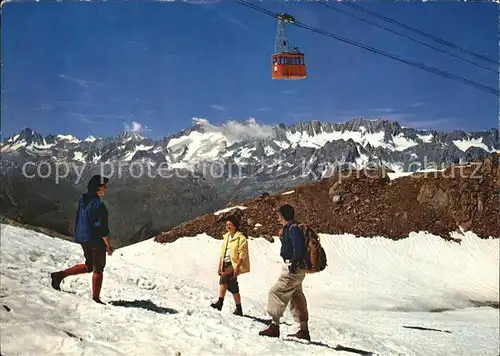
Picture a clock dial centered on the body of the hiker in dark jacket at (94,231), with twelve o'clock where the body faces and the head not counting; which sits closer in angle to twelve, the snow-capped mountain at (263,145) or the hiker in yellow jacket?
the hiker in yellow jacket

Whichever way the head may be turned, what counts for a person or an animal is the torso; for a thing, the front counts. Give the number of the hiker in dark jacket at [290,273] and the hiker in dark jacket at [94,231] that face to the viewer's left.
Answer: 1

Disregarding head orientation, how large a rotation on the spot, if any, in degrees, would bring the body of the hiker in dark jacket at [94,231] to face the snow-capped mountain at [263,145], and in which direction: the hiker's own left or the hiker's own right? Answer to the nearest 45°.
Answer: approximately 45° to the hiker's own left

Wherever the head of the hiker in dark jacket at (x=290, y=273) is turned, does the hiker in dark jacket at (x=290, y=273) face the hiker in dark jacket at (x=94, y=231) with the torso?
yes

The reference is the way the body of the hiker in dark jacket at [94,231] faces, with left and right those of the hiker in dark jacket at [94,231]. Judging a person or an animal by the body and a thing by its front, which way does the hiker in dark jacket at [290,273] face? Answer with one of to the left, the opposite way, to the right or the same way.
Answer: the opposite way

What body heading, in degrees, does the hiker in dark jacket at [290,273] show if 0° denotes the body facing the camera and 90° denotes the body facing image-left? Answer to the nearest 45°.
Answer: approximately 90°

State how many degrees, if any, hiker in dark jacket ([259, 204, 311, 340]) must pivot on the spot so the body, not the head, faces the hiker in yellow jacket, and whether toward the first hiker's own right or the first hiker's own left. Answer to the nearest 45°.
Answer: approximately 45° to the first hiker's own right

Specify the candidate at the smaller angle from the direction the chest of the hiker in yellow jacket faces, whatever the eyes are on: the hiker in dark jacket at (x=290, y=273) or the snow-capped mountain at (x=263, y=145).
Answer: the hiker in dark jacket

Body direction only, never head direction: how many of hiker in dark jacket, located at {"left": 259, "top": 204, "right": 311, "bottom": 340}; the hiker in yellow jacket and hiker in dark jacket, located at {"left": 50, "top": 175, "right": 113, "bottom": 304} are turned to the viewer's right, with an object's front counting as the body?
1

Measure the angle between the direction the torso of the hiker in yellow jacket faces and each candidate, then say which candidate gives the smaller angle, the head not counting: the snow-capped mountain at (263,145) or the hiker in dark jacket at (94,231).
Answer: the hiker in dark jacket

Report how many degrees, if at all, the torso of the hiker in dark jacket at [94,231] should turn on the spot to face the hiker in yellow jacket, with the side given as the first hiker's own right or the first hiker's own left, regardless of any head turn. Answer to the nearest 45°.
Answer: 0° — they already face them

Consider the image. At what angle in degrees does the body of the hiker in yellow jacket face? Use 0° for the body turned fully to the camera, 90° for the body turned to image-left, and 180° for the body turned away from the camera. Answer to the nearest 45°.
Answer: approximately 45°

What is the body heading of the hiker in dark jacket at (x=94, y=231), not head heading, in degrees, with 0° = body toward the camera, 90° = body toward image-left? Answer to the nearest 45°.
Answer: approximately 270°

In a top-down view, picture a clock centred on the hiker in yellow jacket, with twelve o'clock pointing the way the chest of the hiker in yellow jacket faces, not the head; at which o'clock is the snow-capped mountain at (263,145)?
The snow-capped mountain is roughly at 5 o'clock from the hiker in yellow jacket.
